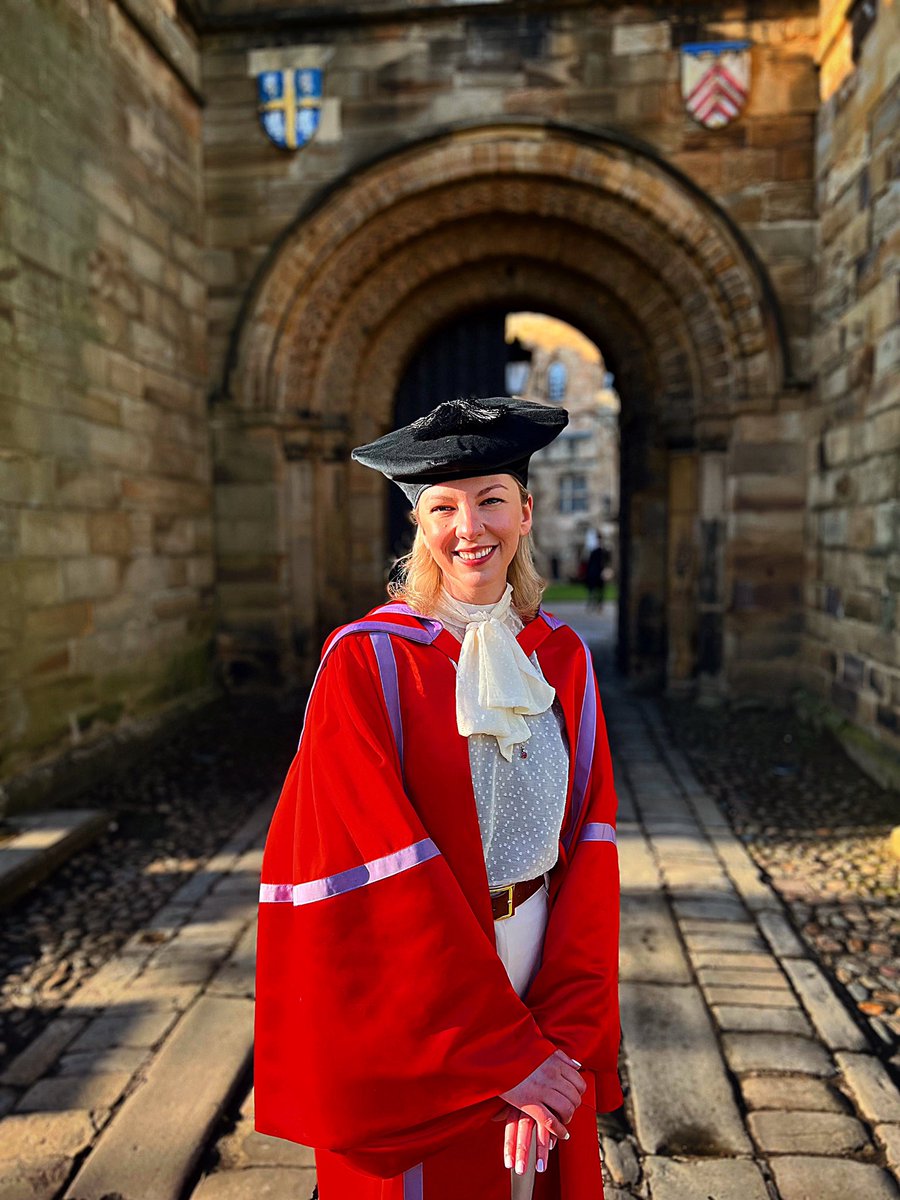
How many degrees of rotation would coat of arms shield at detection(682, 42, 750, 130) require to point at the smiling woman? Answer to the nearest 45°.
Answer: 0° — it already faces them

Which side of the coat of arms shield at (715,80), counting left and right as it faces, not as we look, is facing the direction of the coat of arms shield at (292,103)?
right

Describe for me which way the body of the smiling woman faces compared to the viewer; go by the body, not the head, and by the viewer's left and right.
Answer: facing the viewer and to the right of the viewer

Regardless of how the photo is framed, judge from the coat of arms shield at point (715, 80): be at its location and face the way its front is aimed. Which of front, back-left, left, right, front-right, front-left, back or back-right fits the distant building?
back

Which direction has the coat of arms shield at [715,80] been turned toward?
toward the camera

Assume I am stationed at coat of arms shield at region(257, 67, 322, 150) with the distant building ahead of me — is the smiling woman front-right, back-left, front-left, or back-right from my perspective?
back-right

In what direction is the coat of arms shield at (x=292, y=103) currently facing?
toward the camera

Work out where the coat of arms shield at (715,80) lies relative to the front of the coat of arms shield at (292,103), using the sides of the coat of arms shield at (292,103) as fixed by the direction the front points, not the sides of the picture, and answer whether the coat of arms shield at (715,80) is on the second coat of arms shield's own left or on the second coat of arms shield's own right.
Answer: on the second coat of arms shield's own left

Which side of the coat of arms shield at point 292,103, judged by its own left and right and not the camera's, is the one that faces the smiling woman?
front

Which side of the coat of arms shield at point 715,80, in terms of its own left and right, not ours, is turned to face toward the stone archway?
right

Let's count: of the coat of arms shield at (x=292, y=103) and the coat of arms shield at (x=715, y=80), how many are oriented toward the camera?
2

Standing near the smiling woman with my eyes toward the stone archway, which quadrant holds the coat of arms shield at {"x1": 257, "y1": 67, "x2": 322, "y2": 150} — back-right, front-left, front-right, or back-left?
front-left

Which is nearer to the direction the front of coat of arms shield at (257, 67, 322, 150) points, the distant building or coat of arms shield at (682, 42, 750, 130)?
the coat of arms shield
